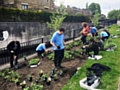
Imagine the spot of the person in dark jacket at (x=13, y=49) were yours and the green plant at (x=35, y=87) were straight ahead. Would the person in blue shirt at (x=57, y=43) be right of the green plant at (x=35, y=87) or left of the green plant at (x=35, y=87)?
left

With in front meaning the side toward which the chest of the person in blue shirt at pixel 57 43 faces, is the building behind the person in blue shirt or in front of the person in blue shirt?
behind

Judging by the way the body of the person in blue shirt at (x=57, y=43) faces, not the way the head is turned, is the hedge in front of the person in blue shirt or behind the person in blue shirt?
behind
